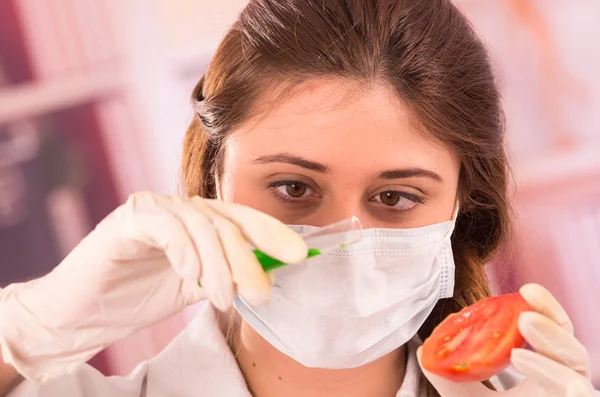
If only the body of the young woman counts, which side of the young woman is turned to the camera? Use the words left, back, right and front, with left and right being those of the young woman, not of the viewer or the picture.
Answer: front
